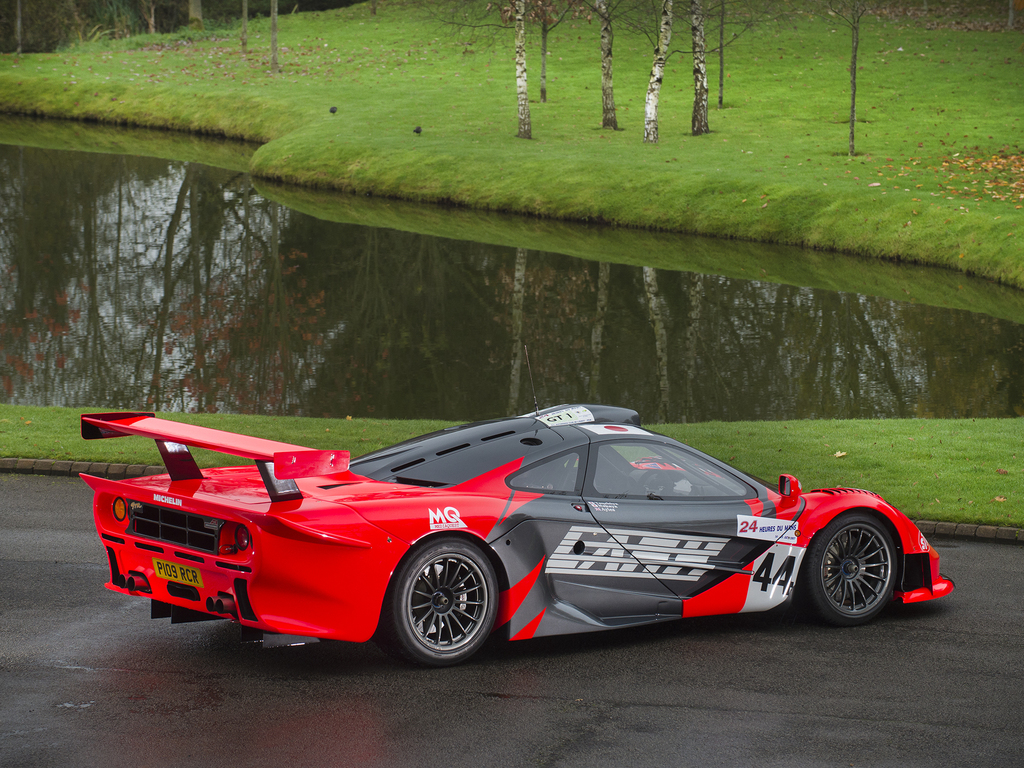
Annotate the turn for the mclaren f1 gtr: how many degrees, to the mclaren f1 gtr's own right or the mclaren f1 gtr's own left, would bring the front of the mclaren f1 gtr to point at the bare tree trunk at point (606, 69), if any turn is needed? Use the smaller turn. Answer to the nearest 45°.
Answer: approximately 45° to the mclaren f1 gtr's own left

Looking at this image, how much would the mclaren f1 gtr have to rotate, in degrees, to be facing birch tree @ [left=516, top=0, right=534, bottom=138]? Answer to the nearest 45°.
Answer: approximately 45° to its left

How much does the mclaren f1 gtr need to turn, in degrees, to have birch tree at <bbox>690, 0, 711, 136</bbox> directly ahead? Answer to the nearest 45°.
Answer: approximately 45° to its left

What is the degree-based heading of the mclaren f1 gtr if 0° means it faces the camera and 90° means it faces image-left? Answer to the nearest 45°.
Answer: approximately 225°

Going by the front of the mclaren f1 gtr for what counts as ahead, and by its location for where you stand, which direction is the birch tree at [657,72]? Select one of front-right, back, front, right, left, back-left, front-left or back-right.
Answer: front-left
